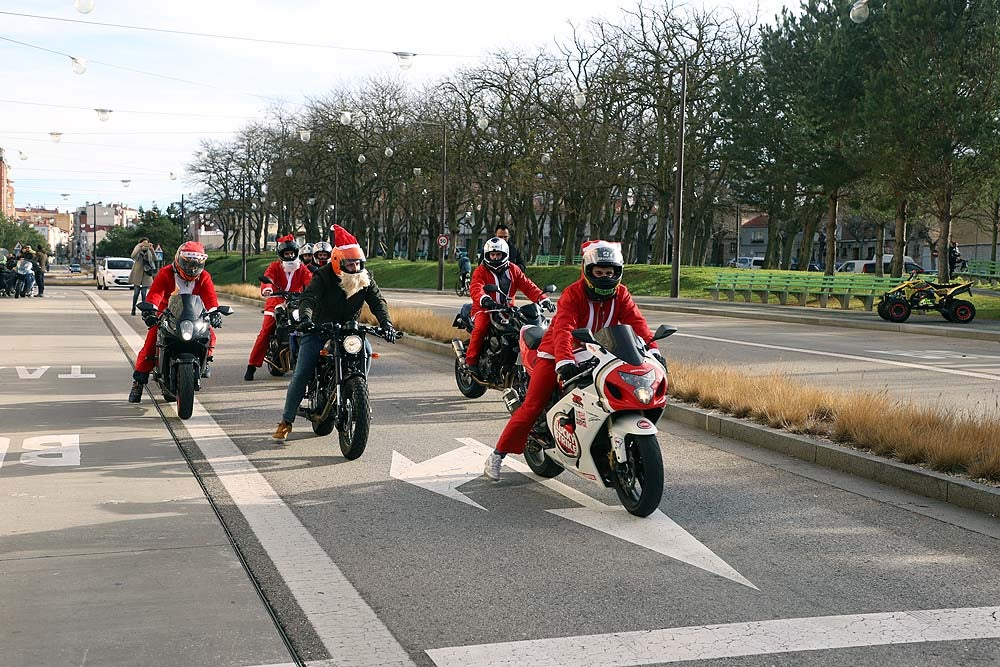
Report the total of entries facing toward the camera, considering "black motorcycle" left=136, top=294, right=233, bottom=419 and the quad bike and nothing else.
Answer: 1

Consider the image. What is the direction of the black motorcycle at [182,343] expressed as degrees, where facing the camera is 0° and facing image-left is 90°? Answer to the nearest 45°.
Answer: approximately 0°

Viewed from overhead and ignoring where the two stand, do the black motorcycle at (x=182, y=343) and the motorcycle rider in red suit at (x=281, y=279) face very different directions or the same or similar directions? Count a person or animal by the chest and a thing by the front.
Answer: same or similar directions

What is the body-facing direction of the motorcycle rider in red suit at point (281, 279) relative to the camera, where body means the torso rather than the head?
toward the camera

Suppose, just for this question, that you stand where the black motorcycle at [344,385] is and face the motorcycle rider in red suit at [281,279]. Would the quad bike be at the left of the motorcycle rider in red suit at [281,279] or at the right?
right

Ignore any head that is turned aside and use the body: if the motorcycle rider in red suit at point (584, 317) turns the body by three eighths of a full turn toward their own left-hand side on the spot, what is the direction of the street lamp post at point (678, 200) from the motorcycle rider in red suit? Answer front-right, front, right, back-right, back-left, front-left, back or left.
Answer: front

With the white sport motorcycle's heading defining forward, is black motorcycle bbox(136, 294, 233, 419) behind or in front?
behind

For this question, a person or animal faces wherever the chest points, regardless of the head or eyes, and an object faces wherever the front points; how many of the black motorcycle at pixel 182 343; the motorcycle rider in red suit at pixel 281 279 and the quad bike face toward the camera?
2

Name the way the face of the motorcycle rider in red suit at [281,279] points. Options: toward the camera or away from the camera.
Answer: toward the camera

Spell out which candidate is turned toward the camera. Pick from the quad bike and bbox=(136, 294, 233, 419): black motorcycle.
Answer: the black motorcycle

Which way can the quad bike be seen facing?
to the viewer's left

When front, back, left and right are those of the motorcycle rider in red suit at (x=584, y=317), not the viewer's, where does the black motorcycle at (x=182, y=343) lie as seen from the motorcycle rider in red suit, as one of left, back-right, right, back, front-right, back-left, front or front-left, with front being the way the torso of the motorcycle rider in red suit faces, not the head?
back

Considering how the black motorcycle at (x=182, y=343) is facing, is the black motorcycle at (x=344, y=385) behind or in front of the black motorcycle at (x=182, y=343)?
in front

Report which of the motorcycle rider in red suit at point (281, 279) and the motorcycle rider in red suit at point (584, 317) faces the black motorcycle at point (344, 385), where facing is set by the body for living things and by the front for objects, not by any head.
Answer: the motorcycle rider in red suit at point (281, 279)

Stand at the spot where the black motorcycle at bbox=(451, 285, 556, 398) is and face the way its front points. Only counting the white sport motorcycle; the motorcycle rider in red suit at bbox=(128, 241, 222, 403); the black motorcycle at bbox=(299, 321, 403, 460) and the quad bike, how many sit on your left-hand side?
1

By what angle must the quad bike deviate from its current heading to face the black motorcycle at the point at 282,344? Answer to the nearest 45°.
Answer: approximately 45° to its left

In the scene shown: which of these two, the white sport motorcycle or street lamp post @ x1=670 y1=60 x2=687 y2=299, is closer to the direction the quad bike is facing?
the street lamp post

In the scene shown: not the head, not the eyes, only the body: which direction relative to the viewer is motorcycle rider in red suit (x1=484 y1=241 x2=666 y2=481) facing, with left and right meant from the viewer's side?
facing the viewer and to the right of the viewer
